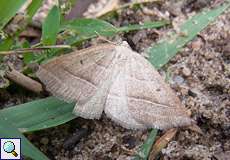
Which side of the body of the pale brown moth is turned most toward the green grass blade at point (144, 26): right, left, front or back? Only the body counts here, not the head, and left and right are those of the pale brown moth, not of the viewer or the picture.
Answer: front

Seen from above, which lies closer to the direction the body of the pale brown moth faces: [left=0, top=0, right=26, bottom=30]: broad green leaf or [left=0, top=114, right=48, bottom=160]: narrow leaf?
the broad green leaf

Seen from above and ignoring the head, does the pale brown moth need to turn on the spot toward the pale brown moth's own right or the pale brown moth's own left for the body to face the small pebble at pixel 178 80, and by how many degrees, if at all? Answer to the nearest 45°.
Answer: approximately 45° to the pale brown moth's own right

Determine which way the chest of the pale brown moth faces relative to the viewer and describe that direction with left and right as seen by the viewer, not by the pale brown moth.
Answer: facing away from the viewer

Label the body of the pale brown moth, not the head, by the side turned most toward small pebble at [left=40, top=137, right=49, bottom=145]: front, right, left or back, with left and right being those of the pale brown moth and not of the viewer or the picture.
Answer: back

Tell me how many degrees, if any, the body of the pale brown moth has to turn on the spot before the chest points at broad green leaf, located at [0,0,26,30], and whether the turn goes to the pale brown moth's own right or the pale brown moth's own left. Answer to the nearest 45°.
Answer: approximately 45° to the pale brown moth's own left

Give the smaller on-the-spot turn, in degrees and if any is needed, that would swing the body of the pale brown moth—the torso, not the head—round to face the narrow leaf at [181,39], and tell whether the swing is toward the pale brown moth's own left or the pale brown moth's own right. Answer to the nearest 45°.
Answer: approximately 45° to the pale brown moth's own right

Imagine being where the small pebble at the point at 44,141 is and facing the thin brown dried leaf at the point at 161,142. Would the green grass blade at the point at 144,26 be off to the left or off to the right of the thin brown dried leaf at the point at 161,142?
left

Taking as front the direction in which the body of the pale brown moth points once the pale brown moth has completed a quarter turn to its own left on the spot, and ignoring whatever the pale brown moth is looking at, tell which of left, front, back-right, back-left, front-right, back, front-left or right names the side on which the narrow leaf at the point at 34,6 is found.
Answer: front-right

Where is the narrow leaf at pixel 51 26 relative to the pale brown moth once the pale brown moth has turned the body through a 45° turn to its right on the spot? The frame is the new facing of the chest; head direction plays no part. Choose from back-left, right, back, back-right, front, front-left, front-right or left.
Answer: left
